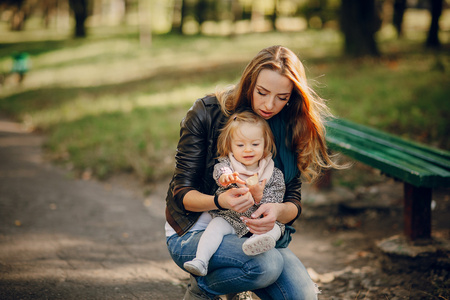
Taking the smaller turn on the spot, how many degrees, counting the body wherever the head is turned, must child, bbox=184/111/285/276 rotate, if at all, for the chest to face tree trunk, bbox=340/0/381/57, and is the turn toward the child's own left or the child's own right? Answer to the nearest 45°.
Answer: approximately 180°

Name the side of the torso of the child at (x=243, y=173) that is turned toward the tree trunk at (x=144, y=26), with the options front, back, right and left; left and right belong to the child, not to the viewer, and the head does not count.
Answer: back

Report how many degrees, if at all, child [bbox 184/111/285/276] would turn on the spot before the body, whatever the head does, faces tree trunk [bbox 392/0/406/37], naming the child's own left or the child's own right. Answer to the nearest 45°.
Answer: approximately 180°

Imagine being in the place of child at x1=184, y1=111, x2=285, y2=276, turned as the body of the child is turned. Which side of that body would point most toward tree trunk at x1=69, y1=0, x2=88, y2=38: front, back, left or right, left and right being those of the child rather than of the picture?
back

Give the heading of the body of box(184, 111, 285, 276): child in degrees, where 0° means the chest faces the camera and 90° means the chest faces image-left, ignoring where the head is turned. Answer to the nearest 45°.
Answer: approximately 0°

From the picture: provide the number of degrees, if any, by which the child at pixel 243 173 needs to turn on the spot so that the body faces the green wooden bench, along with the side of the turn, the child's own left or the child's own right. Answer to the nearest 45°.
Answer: approximately 135° to the child's own left
